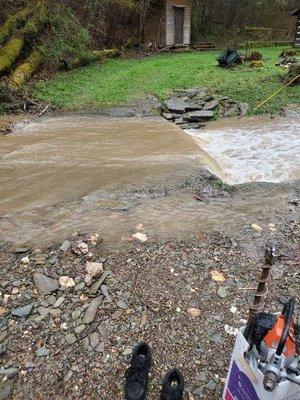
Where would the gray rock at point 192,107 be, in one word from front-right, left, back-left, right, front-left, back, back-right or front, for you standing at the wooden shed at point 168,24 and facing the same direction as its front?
front-right

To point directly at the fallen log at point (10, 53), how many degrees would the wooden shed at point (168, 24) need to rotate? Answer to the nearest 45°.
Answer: approximately 90° to its right

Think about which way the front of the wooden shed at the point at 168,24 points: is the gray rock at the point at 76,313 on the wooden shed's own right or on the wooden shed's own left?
on the wooden shed's own right

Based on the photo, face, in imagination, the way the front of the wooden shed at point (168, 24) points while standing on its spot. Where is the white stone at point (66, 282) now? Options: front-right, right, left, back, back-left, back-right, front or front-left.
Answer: front-right

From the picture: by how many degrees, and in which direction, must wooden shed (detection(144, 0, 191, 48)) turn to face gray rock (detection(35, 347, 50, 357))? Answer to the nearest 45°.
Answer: approximately 45° to its right

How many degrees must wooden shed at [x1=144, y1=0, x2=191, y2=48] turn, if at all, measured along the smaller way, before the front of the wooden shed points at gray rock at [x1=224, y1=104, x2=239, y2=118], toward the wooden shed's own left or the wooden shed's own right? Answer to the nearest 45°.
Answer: approximately 45° to the wooden shed's own right

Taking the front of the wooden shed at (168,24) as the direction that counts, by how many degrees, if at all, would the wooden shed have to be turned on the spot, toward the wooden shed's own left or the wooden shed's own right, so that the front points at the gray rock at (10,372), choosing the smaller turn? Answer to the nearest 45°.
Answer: approximately 45° to the wooden shed's own right

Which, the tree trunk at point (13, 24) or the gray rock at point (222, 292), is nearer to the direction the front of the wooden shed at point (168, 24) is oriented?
the gray rock

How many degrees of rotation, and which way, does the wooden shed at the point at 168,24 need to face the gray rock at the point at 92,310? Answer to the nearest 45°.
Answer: approximately 45° to its right

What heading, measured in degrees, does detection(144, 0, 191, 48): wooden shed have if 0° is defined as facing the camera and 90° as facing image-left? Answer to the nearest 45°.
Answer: approximately 315°

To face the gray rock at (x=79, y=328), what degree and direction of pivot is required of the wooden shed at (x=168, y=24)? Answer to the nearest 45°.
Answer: approximately 45° to its right

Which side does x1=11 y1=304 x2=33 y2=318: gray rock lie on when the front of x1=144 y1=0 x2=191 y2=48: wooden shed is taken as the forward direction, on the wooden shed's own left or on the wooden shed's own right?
on the wooden shed's own right

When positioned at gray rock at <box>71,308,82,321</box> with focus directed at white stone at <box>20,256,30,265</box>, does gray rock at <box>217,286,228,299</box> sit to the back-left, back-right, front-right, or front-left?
back-right
